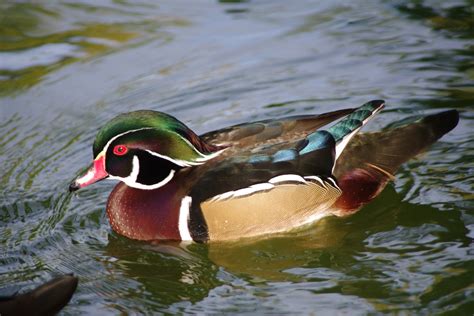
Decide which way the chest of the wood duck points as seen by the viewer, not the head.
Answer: to the viewer's left
